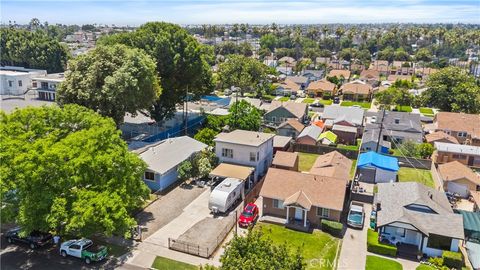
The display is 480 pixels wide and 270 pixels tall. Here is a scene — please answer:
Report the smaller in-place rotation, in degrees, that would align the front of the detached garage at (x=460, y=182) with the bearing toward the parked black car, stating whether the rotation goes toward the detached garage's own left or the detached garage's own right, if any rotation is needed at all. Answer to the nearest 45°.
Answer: approximately 45° to the detached garage's own right

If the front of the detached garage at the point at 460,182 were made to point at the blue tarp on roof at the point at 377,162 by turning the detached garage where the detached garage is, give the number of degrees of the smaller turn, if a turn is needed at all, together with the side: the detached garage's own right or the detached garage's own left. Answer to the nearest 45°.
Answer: approximately 90° to the detached garage's own right

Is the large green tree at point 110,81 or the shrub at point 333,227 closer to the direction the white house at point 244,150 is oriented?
the shrub

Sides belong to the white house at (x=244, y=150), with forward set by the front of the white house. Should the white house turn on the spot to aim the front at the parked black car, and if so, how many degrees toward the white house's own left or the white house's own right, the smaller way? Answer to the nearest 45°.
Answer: approximately 45° to the white house's own right

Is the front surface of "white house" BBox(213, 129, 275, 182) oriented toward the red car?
yes

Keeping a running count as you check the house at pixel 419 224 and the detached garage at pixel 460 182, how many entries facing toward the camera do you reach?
2

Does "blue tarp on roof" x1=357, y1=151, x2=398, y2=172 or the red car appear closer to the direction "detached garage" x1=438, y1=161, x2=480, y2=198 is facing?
the red car
